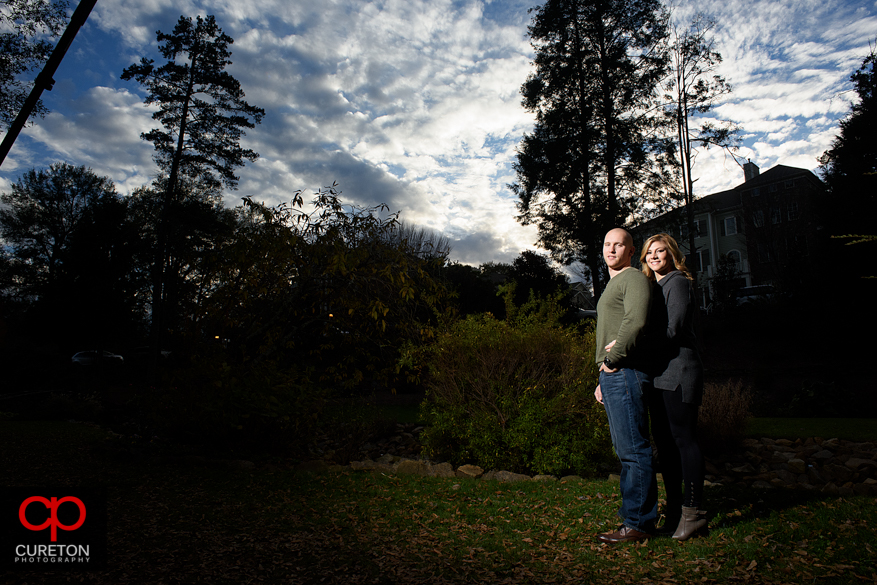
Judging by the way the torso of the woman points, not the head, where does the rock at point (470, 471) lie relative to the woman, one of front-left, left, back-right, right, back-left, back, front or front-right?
front-right

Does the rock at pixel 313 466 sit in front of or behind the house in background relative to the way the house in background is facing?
in front

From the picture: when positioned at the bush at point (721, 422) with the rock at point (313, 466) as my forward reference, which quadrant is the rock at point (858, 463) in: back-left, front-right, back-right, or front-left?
back-left

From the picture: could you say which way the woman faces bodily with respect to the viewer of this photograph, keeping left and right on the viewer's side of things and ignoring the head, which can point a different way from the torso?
facing to the left of the viewer

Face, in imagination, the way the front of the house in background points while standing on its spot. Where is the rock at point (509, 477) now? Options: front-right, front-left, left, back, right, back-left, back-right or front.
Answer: front-left

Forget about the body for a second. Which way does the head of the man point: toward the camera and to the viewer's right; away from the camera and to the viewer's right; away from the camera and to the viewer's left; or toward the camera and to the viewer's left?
toward the camera and to the viewer's left

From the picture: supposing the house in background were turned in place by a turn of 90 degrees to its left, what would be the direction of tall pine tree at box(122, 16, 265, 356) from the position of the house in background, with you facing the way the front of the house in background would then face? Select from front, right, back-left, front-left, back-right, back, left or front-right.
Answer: right

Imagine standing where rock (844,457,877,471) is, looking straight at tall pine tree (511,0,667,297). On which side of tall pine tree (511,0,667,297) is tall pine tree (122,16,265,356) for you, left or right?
left

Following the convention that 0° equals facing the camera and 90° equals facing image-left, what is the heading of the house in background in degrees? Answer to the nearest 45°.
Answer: approximately 45°

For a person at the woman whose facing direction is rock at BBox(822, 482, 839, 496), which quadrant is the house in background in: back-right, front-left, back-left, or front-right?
front-left

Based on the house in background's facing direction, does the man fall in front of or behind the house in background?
in front

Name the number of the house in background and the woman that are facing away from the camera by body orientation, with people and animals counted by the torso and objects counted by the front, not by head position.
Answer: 0
